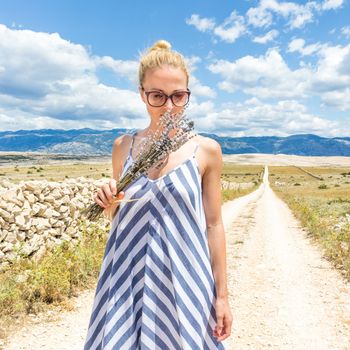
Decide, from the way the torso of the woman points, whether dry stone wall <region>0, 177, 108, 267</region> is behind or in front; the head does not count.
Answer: behind

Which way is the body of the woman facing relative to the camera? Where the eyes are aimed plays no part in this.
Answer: toward the camera
